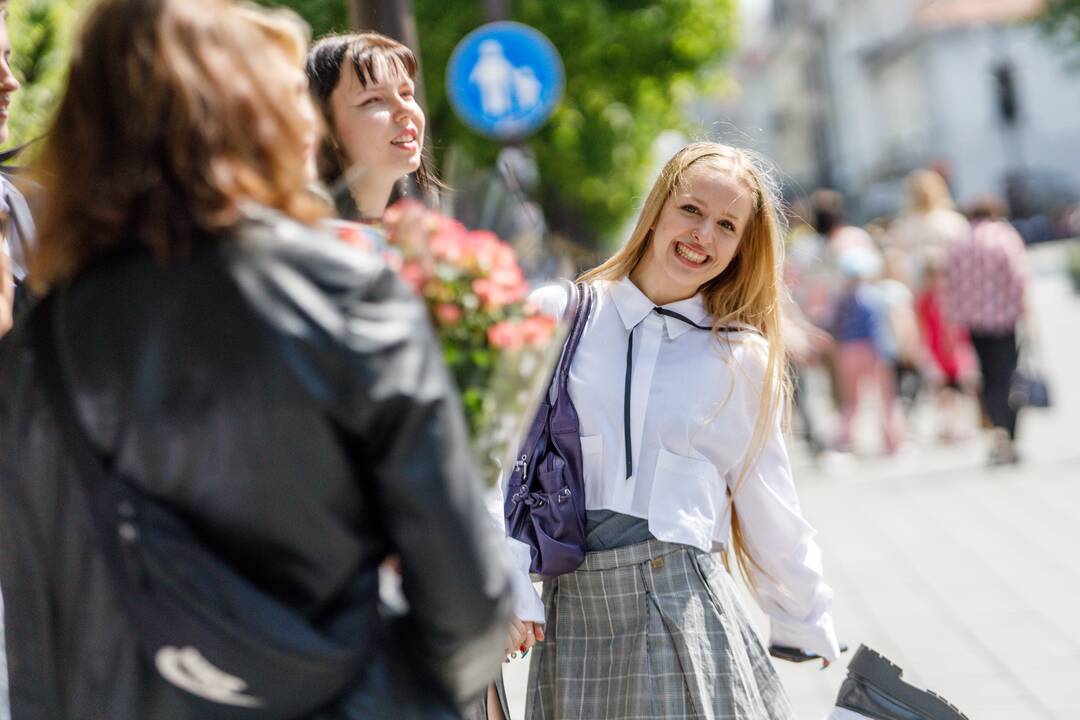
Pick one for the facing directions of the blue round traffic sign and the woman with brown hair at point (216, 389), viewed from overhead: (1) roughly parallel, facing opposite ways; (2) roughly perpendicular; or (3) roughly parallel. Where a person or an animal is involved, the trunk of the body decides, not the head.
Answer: roughly parallel, facing opposite ways

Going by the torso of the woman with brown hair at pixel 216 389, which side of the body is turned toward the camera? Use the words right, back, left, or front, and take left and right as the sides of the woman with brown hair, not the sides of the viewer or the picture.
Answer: back

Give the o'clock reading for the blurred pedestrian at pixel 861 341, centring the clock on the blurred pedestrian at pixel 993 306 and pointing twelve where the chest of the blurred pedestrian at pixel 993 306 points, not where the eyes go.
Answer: the blurred pedestrian at pixel 861 341 is roughly at 10 o'clock from the blurred pedestrian at pixel 993 306.

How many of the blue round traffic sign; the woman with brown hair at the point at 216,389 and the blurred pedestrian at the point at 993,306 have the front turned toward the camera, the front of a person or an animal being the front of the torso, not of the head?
1

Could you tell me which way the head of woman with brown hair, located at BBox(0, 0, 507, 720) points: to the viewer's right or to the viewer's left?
to the viewer's right

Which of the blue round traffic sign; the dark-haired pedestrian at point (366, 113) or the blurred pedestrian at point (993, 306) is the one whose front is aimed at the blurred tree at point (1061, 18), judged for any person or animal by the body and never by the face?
the blurred pedestrian at point (993, 306)

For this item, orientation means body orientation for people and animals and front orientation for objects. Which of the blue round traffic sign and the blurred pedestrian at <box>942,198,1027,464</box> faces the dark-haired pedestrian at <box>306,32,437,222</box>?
the blue round traffic sign

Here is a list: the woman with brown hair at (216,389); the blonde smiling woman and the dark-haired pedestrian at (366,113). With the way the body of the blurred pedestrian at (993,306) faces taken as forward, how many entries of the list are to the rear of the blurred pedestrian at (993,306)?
3

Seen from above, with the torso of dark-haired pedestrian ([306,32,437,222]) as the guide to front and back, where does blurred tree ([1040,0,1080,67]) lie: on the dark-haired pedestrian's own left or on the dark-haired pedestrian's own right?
on the dark-haired pedestrian's own left

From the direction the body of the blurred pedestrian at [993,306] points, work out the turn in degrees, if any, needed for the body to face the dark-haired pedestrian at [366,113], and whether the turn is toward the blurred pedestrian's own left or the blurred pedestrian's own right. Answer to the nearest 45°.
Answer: approximately 180°

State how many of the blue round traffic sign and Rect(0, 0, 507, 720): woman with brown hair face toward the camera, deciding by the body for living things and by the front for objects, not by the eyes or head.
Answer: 1

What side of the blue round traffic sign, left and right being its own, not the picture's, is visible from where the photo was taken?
front

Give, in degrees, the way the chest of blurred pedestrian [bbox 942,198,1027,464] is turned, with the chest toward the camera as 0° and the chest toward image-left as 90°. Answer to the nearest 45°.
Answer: approximately 180°
